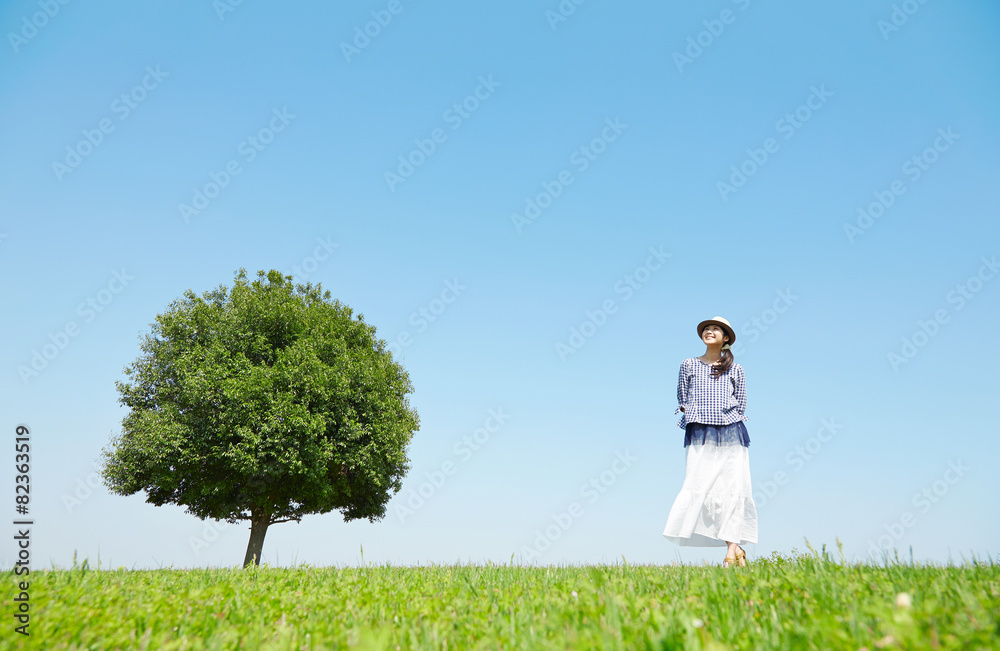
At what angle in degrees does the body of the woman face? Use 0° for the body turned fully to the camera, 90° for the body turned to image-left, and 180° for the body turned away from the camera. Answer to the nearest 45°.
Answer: approximately 0°
